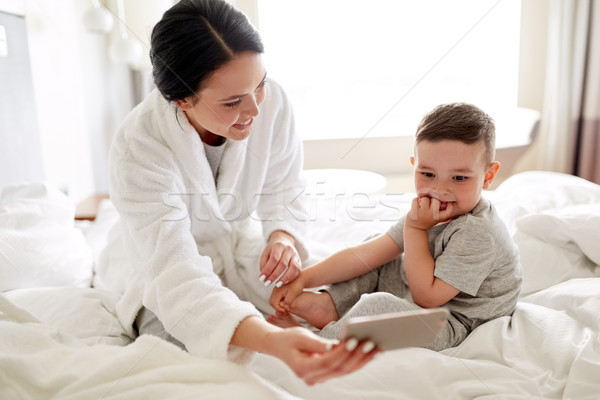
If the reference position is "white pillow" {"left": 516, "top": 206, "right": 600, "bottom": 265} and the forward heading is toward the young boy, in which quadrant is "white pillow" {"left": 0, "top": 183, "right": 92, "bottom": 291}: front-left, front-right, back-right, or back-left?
front-right

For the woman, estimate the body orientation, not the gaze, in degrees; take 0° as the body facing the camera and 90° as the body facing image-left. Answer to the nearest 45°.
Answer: approximately 315°

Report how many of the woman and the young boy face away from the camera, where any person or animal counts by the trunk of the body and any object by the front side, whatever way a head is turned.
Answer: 0

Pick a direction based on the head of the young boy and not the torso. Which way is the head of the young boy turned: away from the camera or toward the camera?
toward the camera

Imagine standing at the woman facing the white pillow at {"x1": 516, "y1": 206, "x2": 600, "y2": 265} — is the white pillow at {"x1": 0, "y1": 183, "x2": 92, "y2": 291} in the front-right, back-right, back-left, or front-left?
back-left

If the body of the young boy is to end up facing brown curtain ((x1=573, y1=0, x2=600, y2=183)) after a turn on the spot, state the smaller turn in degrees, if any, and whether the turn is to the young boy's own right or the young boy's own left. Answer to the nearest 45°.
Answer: approximately 180°

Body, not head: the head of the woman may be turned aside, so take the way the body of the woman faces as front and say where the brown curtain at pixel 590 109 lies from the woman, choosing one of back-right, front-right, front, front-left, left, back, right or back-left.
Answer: left

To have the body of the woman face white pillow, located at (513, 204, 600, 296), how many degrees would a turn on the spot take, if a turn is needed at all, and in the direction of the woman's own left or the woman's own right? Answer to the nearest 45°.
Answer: approximately 45° to the woman's own left

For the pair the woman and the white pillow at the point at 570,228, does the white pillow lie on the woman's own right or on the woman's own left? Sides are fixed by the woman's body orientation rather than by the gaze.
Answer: on the woman's own left

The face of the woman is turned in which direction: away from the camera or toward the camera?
toward the camera
